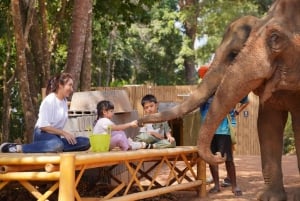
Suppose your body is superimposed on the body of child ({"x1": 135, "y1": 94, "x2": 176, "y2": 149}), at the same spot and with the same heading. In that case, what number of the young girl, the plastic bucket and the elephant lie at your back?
0

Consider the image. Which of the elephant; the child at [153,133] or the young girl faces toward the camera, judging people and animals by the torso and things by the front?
the child

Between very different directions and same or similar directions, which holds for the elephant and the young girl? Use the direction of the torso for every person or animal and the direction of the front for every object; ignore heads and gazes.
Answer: very different directions

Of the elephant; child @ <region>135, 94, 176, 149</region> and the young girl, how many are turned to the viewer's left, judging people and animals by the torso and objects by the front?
1

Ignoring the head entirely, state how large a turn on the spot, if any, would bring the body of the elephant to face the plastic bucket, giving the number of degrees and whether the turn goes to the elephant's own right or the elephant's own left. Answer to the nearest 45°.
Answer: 0° — it already faces it

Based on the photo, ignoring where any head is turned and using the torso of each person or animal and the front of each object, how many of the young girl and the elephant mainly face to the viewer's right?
1

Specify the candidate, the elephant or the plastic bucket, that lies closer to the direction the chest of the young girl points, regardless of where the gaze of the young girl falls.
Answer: the elephant

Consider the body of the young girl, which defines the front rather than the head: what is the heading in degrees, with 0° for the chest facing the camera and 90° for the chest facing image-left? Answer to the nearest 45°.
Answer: approximately 270°

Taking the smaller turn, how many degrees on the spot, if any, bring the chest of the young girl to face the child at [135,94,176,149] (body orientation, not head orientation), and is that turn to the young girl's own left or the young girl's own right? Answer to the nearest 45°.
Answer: approximately 45° to the young girl's own left

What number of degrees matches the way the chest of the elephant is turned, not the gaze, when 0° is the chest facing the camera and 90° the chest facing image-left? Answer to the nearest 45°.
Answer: approximately 90°

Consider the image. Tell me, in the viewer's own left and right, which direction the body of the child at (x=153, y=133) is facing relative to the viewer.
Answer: facing the viewer

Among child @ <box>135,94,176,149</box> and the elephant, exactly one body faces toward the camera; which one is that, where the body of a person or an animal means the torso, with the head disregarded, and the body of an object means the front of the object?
the child

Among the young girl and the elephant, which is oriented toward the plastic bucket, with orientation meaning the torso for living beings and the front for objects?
the elephant

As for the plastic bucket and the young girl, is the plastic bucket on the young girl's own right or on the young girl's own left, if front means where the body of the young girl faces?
on the young girl's own right

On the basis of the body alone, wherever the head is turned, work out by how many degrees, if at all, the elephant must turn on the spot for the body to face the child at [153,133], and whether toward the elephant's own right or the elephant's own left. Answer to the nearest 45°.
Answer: approximately 45° to the elephant's own right

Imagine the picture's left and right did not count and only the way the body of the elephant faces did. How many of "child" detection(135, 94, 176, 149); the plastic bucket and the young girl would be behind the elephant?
0

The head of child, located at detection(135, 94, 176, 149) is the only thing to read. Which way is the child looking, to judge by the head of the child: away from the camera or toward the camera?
toward the camera
